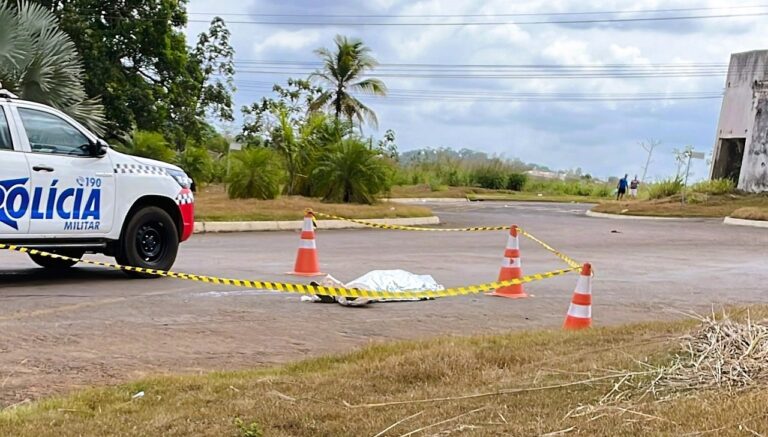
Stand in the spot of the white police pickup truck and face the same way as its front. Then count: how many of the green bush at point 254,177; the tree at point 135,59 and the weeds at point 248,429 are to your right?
1

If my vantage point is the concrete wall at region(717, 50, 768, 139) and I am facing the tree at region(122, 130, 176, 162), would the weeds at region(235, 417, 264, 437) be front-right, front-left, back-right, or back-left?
front-left

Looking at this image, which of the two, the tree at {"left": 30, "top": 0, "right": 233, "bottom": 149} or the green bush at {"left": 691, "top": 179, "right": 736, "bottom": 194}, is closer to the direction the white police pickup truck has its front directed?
the green bush

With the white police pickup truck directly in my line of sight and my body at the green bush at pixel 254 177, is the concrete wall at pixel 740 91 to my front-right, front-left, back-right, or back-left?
back-left

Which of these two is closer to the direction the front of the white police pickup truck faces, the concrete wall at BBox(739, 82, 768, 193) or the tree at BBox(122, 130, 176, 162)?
the concrete wall

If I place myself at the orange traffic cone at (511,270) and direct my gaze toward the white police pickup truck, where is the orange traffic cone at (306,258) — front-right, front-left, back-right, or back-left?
front-right

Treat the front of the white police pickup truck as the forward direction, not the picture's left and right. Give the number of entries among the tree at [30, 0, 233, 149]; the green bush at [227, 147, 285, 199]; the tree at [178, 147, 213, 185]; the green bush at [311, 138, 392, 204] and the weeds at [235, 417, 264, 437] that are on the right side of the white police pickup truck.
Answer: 1

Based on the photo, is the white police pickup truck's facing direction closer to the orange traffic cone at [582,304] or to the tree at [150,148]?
the orange traffic cone

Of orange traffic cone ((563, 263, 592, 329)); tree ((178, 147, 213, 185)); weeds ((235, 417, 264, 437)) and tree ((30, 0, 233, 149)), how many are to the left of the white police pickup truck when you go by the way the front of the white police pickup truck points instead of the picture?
2

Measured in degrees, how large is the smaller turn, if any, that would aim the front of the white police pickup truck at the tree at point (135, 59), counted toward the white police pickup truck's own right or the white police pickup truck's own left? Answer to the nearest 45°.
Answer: approximately 90° to the white police pickup truck's own left

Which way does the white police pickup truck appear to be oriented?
to the viewer's right

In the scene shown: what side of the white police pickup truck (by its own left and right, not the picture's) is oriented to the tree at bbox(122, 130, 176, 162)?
left

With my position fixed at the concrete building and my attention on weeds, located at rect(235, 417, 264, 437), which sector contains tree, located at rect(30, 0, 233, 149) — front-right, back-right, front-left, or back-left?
front-right

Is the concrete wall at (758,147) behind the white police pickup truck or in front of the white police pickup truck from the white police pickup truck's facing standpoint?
in front

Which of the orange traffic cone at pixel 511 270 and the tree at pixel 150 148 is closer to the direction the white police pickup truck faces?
the orange traffic cone
